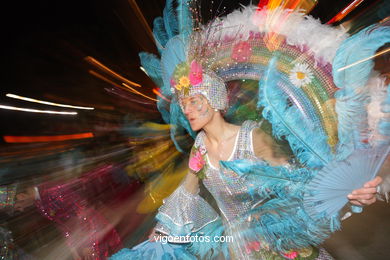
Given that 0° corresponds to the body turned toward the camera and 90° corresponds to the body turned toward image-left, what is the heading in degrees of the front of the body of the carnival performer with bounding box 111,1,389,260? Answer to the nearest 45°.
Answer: approximately 45°
